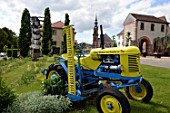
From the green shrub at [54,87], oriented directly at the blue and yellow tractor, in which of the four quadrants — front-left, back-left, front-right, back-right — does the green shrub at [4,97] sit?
back-right

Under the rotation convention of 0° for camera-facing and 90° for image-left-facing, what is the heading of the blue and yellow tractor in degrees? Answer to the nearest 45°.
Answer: approximately 315°

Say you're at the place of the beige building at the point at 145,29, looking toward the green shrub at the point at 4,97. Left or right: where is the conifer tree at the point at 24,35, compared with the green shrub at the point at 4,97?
right

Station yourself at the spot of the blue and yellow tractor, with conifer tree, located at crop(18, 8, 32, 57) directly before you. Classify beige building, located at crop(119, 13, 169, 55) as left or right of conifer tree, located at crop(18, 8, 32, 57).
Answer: right

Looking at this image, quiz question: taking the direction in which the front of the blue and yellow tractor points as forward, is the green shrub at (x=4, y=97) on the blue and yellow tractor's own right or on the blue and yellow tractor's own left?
on the blue and yellow tractor's own right

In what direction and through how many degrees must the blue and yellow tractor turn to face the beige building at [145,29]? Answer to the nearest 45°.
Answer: approximately 135° to its left

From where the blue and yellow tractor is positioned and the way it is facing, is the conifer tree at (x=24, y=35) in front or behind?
behind

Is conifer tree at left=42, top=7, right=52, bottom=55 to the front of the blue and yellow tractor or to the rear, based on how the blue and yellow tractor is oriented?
to the rear

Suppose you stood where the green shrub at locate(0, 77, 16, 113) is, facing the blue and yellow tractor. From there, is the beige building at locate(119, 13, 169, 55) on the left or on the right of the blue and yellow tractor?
left
